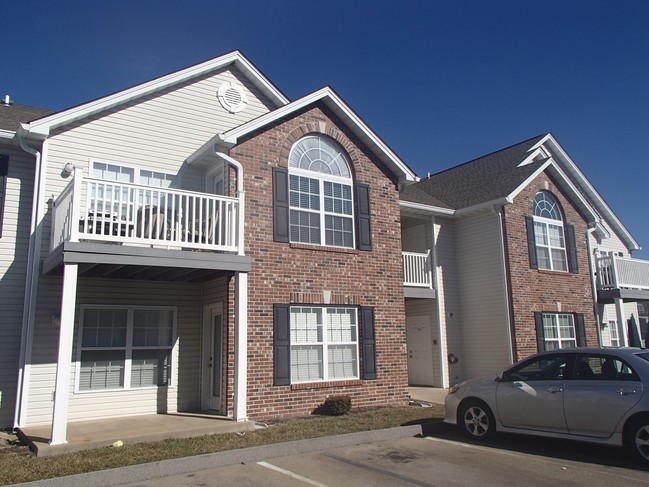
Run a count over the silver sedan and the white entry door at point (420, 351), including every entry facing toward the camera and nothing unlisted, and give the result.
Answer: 1

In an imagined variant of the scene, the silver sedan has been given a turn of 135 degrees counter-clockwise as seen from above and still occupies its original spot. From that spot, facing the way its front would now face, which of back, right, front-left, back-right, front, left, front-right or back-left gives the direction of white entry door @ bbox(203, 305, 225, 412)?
right

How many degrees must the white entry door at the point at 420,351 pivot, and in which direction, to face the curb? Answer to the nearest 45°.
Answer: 0° — it already faces it

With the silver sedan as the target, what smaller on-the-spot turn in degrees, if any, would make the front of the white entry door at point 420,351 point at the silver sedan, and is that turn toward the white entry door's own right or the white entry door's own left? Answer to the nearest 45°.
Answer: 0° — it already faces it

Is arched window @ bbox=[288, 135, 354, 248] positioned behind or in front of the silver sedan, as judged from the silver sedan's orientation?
in front

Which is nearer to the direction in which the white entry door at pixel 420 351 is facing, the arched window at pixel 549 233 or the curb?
the curb

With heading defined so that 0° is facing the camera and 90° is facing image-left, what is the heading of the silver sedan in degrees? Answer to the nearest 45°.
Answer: approximately 135°

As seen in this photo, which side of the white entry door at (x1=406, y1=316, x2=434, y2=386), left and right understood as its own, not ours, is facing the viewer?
front

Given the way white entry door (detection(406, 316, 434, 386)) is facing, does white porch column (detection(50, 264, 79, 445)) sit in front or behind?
in front

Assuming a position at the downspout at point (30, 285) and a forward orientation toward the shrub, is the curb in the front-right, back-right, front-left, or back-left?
front-right

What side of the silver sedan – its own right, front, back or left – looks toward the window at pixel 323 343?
front
